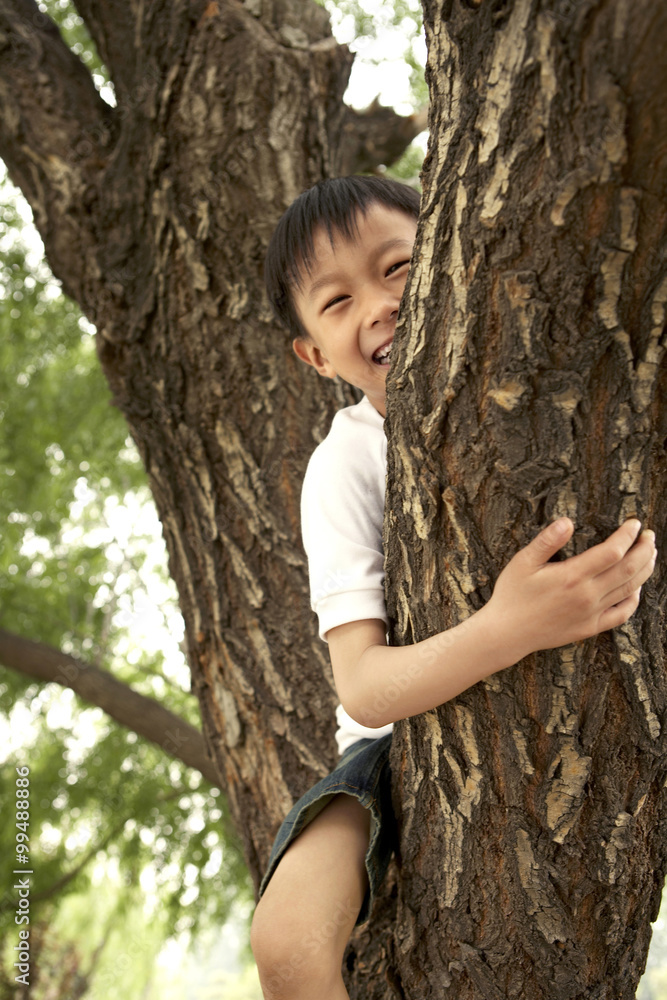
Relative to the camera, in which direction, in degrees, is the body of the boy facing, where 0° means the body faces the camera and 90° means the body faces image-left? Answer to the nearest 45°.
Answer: approximately 315°

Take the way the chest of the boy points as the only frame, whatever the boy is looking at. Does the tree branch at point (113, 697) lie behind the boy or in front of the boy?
behind
